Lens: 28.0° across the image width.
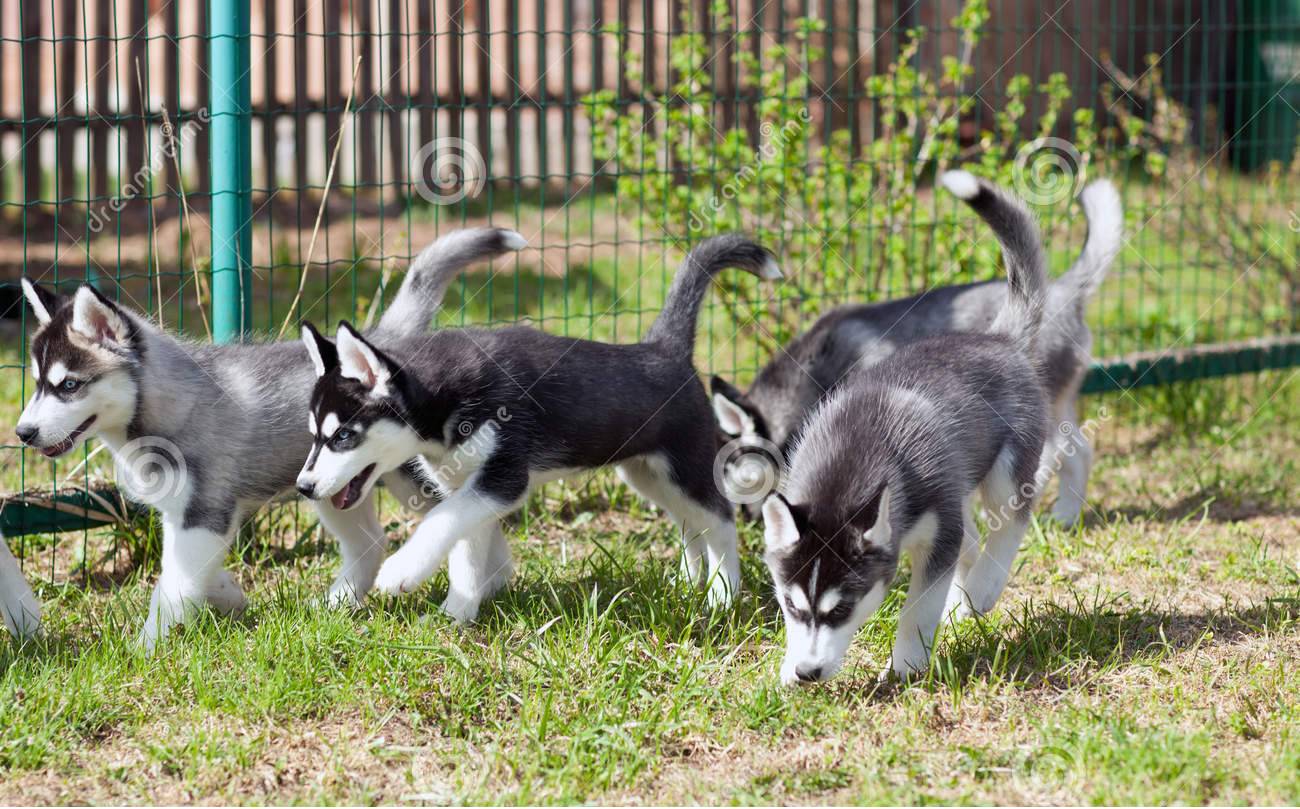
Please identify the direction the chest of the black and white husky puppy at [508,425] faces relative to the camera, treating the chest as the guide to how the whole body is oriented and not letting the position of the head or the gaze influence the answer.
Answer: to the viewer's left

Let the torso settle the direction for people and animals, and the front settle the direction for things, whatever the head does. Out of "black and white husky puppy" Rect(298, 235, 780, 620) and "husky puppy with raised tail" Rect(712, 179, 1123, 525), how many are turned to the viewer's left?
2

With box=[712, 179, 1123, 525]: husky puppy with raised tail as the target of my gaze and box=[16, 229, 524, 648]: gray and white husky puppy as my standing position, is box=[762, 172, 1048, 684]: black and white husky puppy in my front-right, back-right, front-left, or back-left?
front-right

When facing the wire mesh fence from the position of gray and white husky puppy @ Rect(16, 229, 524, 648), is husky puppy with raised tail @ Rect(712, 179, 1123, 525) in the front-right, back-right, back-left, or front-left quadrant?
front-right

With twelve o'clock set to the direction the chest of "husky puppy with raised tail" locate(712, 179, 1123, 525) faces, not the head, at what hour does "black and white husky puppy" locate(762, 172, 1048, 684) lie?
The black and white husky puppy is roughly at 9 o'clock from the husky puppy with raised tail.

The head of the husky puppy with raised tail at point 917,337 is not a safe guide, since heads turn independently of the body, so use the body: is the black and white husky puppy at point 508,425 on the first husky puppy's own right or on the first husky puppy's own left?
on the first husky puppy's own left

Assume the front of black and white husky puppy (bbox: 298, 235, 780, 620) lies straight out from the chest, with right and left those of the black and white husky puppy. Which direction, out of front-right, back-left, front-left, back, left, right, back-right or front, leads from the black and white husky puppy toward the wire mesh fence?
right

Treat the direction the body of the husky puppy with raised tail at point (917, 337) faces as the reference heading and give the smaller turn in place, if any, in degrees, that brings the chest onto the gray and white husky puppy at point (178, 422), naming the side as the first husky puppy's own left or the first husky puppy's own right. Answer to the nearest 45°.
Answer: approximately 45° to the first husky puppy's own left

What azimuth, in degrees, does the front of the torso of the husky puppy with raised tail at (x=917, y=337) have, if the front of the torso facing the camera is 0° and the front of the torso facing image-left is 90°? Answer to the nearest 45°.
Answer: approximately 90°

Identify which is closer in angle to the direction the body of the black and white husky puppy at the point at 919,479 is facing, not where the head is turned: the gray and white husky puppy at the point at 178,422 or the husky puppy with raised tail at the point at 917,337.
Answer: the gray and white husky puppy
